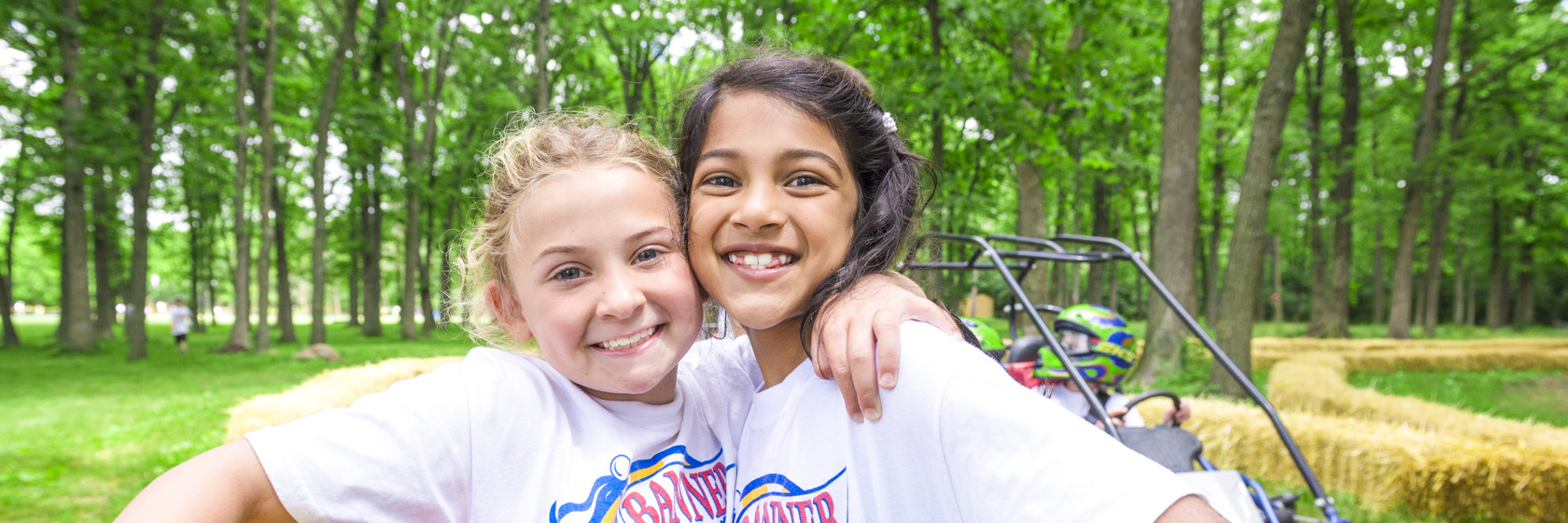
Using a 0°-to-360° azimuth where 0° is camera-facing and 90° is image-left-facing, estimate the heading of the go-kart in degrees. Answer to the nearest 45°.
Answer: approximately 315°

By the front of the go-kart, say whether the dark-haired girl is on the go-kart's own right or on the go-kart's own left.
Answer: on the go-kart's own right

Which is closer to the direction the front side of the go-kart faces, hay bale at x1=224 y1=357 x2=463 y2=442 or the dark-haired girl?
the dark-haired girl

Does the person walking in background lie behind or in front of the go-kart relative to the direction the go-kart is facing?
behind

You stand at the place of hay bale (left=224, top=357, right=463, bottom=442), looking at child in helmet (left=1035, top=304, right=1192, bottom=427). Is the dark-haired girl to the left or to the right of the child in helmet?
right

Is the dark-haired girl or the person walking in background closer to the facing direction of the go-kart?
the dark-haired girl

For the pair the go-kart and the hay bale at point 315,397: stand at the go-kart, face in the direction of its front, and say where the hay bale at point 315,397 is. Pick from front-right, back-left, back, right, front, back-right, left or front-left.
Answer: back-right

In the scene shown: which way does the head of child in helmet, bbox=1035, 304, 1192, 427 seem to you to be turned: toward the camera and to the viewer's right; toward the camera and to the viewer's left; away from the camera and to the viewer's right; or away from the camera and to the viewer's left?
toward the camera and to the viewer's left
